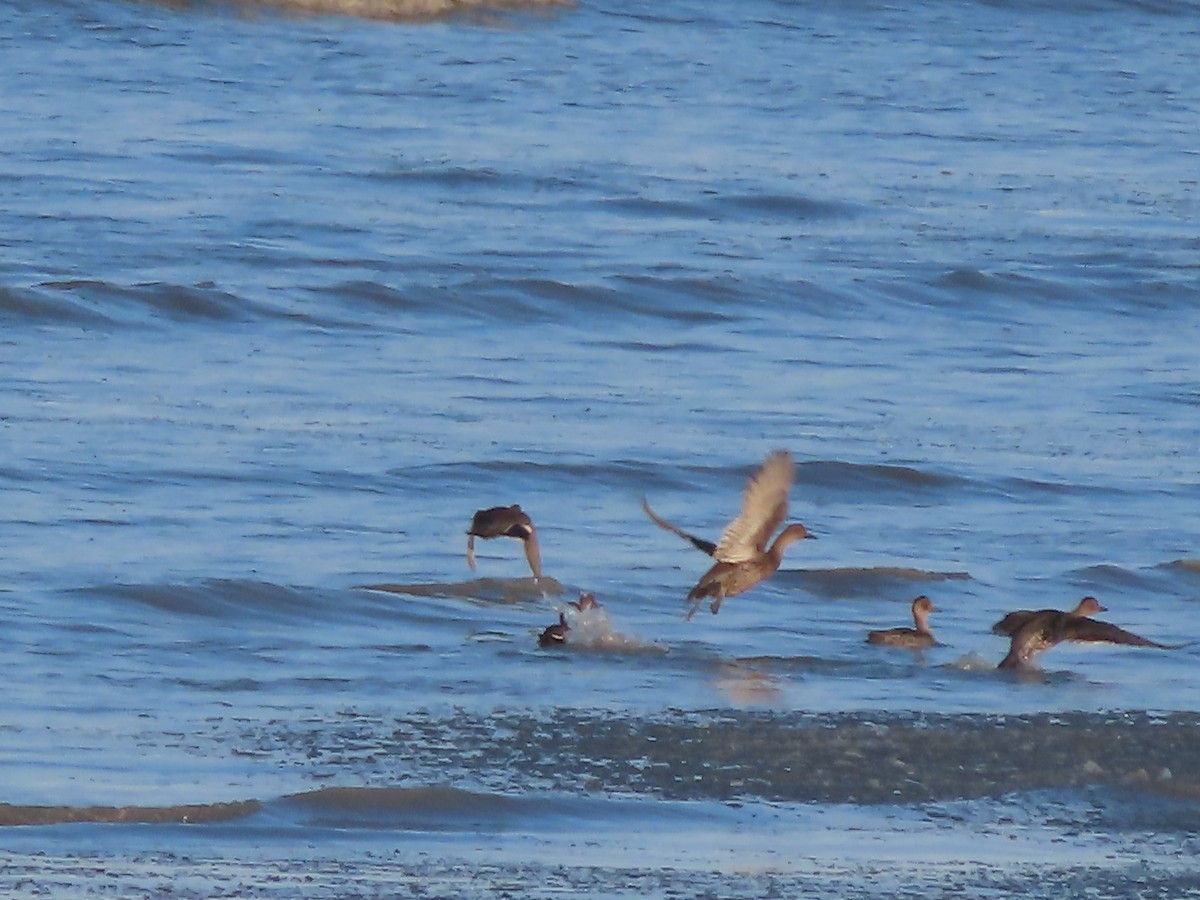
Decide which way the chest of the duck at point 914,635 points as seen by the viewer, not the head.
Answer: to the viewer's right

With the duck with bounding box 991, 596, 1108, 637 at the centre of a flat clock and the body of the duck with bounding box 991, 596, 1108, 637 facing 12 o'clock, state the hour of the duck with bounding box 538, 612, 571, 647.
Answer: the duck with bounding box 538, 612, 571, 647 is roughly at 5 o'clock from the duck with bounding box 991, 596, 1108, 637.

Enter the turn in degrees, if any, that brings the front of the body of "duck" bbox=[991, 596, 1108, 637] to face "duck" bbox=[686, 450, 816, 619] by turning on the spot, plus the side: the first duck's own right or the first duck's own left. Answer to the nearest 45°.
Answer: approximately 180°

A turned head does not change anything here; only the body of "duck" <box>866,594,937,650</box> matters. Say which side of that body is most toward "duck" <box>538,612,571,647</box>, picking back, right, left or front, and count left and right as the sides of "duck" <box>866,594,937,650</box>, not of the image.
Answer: back

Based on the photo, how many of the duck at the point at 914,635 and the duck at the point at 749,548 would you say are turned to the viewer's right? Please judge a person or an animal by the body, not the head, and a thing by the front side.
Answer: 2

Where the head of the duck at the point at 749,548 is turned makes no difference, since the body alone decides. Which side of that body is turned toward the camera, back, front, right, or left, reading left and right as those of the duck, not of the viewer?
right

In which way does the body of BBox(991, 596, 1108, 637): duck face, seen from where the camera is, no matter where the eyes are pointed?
to the viewer's right

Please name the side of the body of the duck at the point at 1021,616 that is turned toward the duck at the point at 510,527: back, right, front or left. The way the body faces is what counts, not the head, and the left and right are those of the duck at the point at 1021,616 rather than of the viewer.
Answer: back

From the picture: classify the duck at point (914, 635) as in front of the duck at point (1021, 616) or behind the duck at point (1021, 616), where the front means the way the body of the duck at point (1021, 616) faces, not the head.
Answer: behind
